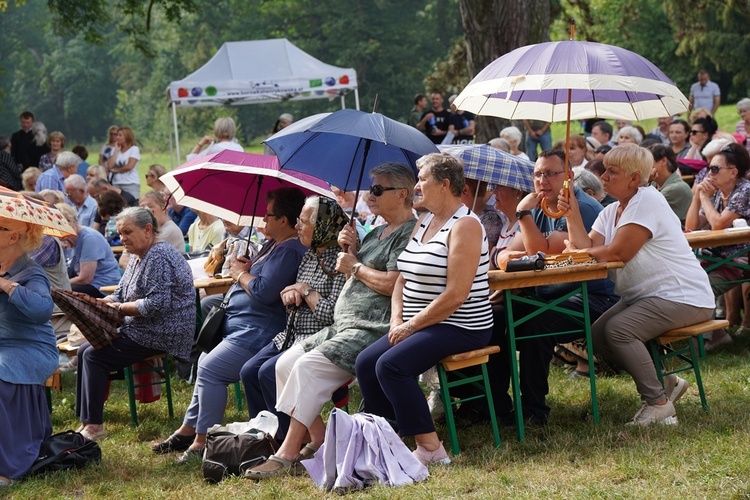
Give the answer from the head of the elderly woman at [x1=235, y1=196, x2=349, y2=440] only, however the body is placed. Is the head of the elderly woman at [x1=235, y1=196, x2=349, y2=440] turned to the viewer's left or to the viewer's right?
to the viewer's left

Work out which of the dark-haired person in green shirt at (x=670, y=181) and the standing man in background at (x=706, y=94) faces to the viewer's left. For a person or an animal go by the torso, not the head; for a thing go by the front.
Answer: the dark-haired person in green shirt

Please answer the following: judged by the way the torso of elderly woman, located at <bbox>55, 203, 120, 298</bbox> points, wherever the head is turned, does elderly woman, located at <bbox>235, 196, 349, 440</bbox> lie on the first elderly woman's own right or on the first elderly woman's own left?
on the first elderly woman's own left

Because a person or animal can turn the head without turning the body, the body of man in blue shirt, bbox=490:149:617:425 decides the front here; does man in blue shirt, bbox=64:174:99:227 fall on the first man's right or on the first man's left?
on the first man's right

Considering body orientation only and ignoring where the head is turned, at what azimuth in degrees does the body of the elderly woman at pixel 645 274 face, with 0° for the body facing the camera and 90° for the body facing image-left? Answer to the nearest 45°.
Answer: approximately 90°

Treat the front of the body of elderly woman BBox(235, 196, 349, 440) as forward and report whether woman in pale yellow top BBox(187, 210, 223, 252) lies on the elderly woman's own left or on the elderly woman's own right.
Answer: on the elderly woman's own right

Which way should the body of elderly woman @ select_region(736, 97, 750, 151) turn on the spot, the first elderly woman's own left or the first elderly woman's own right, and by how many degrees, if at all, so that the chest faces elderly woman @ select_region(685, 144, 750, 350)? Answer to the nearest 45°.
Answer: approximately 45° to the first elderly woman's own left

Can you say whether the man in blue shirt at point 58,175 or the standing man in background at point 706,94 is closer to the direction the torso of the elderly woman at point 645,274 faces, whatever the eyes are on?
the man in blue shirt
